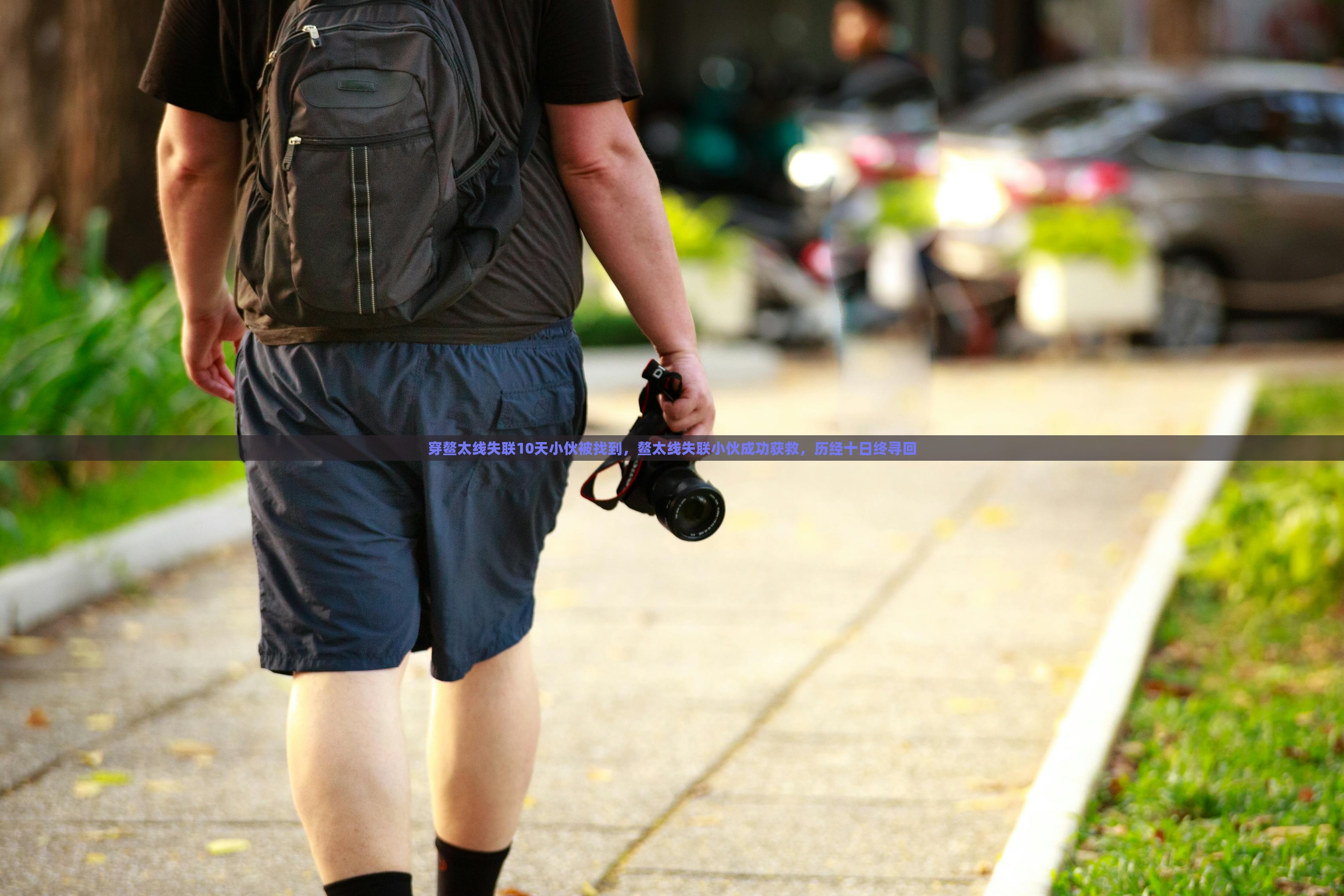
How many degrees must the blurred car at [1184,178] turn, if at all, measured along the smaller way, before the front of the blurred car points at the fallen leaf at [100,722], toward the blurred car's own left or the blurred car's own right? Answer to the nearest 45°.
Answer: approximately 135° to the blurred car's own right

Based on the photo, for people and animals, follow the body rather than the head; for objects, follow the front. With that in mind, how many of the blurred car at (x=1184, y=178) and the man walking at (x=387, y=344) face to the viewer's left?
0

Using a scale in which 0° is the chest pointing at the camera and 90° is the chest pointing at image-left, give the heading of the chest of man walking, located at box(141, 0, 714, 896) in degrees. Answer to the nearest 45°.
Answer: approximately 180°

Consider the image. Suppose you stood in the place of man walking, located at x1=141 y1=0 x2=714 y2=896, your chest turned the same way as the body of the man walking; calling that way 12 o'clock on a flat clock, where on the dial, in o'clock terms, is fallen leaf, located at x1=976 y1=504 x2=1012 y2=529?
The fallen leaf is roughly at 1 o'clock from the man walking.

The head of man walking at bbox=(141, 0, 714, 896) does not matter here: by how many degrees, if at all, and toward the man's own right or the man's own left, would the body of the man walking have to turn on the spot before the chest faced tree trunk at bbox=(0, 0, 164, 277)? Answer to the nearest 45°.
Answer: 0° — they already face it

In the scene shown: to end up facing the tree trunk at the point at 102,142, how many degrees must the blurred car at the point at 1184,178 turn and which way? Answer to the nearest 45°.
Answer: approximately 180°

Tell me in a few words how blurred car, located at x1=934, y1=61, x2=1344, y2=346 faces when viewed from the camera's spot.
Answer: facing away from the viewer and to the right of the viewer

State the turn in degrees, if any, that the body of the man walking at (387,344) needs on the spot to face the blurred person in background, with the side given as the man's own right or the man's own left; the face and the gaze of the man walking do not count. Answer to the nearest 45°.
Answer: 0° — they already face them

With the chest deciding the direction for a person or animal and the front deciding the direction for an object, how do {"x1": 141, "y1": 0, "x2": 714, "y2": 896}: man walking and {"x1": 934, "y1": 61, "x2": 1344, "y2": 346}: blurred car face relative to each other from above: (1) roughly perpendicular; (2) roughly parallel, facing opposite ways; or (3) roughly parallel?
roughly perpendicular

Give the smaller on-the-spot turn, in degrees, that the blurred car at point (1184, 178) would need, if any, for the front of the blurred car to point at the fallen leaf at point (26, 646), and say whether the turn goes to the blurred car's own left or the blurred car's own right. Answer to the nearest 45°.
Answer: approximately 135° to the blurred car's own right

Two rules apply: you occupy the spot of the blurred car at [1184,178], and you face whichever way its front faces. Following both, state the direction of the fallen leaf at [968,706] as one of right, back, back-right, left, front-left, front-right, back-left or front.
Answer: back-right

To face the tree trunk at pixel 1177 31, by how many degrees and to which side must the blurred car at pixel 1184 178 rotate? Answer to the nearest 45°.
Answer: approximately 45° to its left
